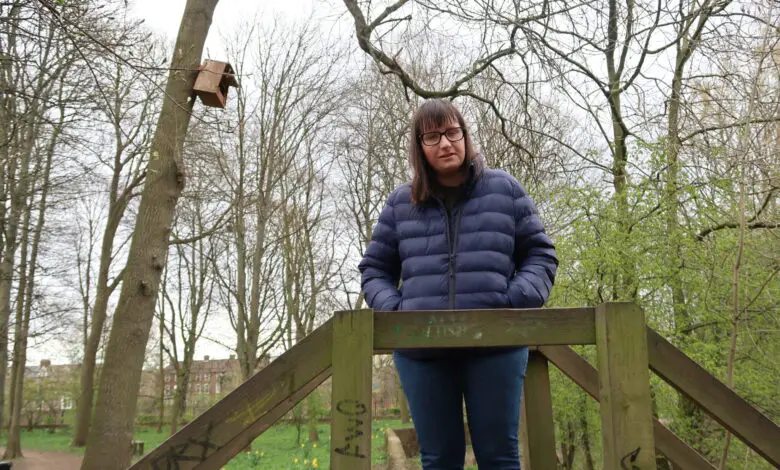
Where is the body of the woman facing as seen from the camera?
toward the camera

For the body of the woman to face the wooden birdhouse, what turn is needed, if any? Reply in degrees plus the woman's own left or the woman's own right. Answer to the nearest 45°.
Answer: approximately 135° to the woman's own right

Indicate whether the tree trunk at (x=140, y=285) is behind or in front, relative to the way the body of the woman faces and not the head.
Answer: behind

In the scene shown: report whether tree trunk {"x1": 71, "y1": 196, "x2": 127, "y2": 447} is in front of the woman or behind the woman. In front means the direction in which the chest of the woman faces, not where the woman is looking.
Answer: behind
